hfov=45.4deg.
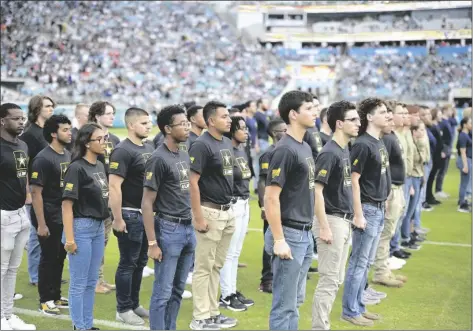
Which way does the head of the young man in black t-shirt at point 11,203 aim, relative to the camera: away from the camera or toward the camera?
toward the camera

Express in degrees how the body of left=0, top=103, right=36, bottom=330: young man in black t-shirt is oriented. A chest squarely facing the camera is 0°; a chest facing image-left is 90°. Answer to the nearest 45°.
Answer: approximately 315°

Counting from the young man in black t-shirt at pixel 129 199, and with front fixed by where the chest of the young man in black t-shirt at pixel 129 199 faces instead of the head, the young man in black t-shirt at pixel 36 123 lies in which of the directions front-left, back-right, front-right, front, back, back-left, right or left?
back

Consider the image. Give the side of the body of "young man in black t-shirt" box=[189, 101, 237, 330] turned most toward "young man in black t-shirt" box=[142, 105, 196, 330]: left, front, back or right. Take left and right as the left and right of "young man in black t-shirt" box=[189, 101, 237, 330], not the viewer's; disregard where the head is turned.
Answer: right

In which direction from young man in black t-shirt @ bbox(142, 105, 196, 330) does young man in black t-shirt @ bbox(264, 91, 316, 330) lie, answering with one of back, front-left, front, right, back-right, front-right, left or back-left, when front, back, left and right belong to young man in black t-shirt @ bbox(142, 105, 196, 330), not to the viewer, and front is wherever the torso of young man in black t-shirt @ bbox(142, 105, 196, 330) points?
front

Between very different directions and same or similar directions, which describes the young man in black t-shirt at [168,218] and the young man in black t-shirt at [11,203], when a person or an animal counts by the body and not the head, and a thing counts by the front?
same or similar directions
